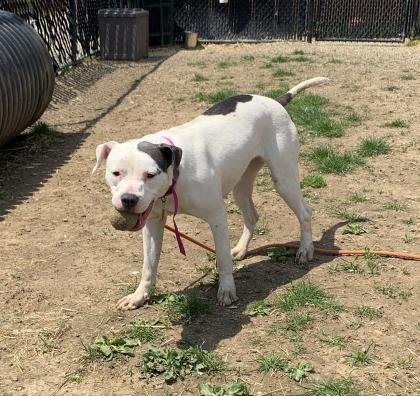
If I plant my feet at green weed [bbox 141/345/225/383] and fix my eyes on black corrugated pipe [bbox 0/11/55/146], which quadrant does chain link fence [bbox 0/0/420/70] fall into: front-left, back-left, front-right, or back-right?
front-right

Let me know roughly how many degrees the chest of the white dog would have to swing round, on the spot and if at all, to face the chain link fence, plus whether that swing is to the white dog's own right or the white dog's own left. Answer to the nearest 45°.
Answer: approximately 135° to the white dog's own right

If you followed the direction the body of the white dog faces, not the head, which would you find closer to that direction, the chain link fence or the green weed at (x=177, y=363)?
the green weed

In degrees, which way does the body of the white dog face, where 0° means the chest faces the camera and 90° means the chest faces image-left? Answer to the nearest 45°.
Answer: approximately 45°

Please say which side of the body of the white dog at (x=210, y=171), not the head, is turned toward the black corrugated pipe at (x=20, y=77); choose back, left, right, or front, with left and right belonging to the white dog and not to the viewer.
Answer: right

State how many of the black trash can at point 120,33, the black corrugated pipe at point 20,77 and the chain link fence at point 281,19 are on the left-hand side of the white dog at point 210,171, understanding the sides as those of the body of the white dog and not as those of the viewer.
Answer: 0

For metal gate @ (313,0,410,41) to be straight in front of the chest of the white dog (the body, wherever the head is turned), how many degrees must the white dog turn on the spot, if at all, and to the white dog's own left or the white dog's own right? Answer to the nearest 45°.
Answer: approximately 135° to the white dog's own right

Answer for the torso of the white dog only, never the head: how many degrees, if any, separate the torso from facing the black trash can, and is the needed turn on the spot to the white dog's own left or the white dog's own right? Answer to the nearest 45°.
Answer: approximately 135° to the white dog's own right

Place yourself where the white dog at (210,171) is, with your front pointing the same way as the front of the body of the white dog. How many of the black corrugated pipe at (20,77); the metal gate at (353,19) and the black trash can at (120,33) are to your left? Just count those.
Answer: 0

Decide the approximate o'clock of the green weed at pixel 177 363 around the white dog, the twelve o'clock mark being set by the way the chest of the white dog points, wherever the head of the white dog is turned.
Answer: The green weed is roughly at 11 o'clock from the white dog.
